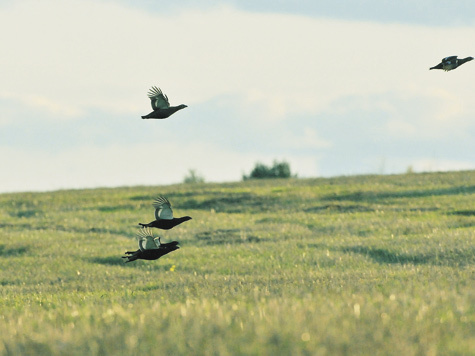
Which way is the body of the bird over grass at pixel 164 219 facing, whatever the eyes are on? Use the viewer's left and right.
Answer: facing to the right of the viewer

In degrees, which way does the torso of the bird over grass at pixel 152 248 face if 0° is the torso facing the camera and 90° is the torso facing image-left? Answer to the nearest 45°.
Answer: approximately 270°

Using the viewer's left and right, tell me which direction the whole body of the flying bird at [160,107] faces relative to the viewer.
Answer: facing to the right of the viewer

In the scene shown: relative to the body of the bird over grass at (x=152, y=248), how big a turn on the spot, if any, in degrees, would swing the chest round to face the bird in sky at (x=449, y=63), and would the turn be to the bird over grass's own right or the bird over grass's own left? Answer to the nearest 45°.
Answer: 0° — it already faces it

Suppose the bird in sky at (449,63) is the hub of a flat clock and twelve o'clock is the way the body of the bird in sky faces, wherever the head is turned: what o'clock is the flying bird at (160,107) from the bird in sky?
The flying bird is roughly at 5 o'clock from the bird in sky.

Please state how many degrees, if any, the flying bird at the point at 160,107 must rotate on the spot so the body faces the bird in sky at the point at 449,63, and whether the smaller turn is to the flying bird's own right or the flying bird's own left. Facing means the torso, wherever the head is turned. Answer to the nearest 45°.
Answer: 0° — it already faces it

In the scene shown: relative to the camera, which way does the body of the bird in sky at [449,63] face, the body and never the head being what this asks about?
to the viewer's right
